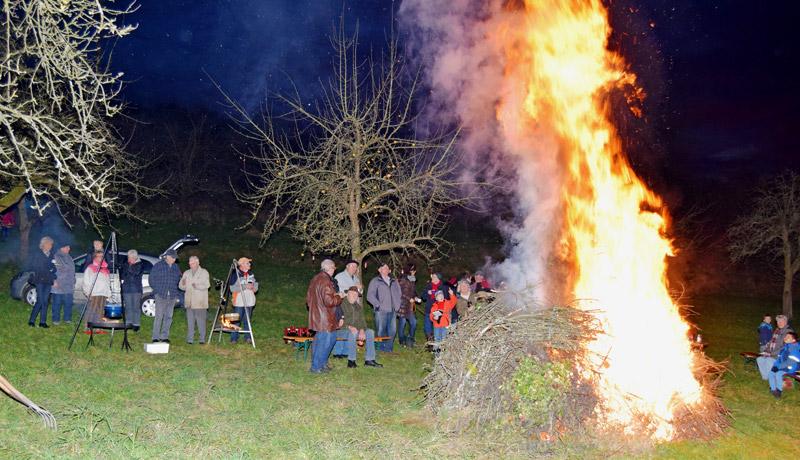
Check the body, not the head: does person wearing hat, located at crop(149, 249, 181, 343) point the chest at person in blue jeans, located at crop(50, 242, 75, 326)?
no

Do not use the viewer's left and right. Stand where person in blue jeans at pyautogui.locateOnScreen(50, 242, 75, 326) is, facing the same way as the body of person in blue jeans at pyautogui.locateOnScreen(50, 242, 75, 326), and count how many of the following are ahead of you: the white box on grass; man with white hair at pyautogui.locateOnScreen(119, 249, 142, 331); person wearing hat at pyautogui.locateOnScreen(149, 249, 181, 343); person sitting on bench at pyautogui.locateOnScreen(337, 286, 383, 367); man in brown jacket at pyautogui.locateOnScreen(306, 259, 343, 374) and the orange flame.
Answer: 6

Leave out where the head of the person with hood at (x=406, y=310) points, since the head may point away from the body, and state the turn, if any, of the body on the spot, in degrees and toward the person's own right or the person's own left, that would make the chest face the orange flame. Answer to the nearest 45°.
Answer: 0° — they already face it

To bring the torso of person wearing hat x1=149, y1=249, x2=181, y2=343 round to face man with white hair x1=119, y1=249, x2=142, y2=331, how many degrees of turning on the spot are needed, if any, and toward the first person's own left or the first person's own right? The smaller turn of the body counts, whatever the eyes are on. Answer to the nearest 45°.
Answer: approximately 180°

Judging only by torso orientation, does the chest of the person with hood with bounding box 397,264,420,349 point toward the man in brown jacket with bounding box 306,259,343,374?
no

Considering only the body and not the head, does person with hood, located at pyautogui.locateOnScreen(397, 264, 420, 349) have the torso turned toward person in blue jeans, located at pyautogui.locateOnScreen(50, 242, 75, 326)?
no

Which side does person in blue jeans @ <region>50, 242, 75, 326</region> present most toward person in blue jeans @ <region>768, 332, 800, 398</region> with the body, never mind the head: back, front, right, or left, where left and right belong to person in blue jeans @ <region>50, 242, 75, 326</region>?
front

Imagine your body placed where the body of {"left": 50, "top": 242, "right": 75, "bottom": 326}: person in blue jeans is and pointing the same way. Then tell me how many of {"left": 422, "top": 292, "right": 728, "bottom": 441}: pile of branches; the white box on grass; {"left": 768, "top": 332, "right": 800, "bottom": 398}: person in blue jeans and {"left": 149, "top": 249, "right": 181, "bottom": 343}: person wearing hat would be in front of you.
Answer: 4

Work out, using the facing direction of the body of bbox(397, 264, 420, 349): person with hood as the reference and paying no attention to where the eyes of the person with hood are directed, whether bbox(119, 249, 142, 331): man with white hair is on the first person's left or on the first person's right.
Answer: on the first person's right

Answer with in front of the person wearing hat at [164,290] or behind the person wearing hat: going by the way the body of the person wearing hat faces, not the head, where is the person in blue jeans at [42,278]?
behind

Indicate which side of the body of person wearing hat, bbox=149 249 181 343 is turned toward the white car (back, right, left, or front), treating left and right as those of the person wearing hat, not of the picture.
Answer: back

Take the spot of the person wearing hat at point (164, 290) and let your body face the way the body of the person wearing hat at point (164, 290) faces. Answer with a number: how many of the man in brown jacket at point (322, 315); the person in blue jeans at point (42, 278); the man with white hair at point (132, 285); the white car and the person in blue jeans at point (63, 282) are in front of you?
1

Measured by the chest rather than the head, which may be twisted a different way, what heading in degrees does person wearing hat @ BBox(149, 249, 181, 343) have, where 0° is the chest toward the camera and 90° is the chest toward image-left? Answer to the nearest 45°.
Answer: approximately 315°

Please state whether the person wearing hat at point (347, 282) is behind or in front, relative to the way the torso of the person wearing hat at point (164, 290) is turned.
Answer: in front

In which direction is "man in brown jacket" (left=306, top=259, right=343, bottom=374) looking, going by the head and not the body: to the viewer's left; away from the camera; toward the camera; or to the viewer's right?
to the viewer's right

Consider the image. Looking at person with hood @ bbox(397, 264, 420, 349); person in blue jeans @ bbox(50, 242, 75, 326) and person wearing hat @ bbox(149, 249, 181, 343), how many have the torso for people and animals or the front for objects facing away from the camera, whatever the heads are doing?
0

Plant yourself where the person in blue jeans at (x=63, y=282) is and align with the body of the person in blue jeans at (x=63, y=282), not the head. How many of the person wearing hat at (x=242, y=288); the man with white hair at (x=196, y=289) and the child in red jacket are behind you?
0

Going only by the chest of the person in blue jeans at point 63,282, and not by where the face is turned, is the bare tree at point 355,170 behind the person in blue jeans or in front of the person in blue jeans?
in front

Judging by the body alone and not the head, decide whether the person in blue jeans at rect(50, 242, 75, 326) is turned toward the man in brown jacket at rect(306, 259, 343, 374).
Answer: yes

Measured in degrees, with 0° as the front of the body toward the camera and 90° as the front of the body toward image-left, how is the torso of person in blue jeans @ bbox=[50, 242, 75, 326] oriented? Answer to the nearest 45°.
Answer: approximately 315°
